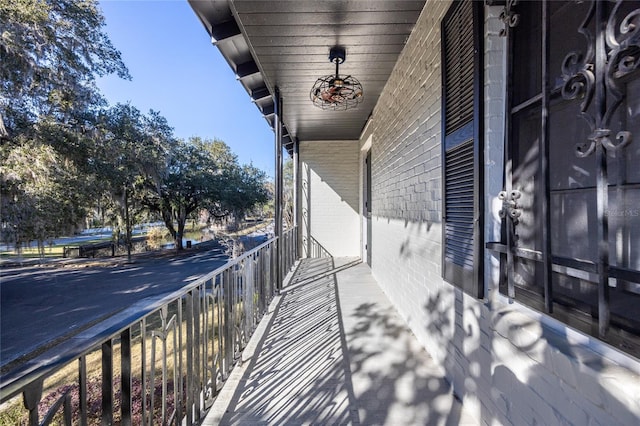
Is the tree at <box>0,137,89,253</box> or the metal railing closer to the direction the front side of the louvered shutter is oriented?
the metal railing

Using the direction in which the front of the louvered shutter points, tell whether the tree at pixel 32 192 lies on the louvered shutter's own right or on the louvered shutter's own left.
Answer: on the louvered shutter's own right

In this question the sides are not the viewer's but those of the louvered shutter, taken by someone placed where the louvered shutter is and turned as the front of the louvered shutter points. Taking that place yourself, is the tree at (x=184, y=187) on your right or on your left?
on your right

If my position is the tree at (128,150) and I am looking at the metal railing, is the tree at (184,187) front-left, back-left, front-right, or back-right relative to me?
back-left

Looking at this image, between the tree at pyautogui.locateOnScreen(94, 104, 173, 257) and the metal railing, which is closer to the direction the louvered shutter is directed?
the metal railing

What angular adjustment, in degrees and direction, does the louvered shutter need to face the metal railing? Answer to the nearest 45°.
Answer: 0° — it already faces it

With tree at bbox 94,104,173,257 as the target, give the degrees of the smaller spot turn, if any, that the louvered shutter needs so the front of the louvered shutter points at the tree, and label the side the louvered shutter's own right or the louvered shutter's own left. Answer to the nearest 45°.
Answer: approximately 90° to the louvered shutter's own right

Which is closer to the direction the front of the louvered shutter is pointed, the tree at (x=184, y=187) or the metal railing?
the metal railing

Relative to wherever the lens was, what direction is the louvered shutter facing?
facing the viewer and to the left of the viewer
